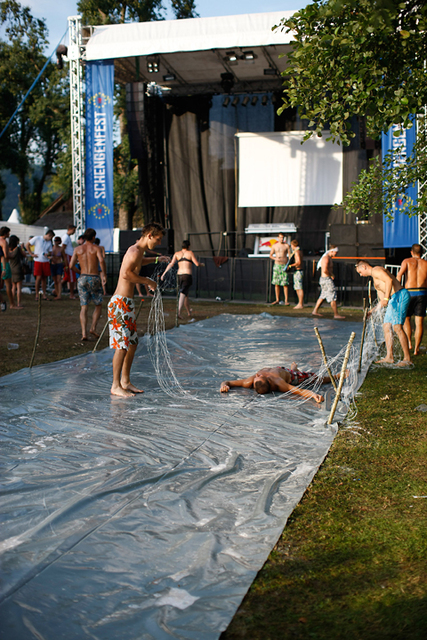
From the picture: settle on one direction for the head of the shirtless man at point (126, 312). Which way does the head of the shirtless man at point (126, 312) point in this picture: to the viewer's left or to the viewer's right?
to the viewer's right

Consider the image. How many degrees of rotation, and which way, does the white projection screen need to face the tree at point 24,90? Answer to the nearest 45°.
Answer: approximately 135° to its right

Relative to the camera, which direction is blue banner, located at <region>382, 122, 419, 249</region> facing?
toward the camera

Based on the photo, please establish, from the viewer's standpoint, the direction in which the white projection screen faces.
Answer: facing the viewer

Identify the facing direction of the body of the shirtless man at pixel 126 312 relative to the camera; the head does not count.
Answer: to the viewer's right

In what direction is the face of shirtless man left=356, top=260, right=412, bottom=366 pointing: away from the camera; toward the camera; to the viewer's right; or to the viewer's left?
to the viewer's left

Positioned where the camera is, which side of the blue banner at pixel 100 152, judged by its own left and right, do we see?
front

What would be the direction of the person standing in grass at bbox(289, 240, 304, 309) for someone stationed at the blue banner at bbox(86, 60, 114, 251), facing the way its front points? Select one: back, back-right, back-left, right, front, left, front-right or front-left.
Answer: front-left

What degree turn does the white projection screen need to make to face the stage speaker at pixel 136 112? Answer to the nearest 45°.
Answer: approximately 45° to its right

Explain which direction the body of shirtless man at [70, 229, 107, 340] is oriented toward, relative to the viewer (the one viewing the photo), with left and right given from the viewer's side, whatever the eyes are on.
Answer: facing away from the viewer

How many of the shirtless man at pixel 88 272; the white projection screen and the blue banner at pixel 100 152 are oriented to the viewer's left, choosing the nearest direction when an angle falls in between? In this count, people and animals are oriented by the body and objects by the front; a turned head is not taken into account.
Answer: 0

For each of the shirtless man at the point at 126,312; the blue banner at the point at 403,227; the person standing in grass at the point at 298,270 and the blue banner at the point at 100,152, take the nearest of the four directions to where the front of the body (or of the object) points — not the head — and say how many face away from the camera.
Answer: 0

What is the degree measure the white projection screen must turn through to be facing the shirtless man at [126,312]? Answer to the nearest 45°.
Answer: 0° — it already faces them

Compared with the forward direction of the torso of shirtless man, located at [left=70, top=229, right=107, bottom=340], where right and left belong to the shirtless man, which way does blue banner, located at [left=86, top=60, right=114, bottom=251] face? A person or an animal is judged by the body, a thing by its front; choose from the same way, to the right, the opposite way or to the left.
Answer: the opposite way

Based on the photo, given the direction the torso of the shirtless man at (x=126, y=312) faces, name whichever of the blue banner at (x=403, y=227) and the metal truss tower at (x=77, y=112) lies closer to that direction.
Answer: the blue banner
